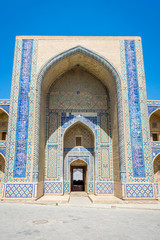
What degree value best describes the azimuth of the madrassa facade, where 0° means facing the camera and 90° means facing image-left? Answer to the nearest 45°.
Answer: approximately 0°
